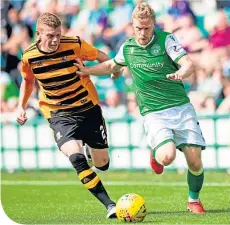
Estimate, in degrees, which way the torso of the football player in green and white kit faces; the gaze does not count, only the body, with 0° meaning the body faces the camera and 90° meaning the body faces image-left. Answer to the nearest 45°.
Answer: approximately 0°

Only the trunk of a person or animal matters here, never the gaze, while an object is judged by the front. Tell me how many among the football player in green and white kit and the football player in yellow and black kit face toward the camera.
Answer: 2

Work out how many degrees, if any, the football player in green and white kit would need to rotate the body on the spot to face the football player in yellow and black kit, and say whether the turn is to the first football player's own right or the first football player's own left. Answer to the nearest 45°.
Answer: approximately 90° to the first football player's own right

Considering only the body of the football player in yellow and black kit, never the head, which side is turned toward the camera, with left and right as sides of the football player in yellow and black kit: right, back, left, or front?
front

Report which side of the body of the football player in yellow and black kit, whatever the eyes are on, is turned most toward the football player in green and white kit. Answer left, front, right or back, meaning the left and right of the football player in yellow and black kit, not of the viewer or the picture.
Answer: left

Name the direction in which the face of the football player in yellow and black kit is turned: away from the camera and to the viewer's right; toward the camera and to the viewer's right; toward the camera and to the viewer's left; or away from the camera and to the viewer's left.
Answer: toward the camera and to the viewer's right
